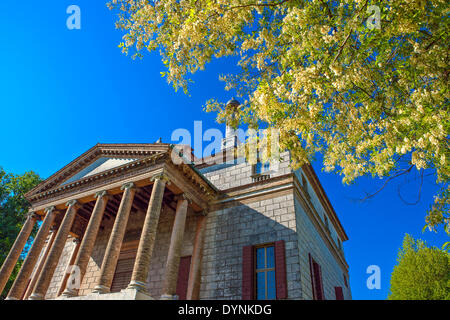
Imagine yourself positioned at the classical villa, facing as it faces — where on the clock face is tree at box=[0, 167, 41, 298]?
The tree is roughly at 3 o'clock from the classical villa.

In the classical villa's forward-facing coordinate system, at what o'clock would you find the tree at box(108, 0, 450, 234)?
The tree is roughly at 10 o'clock from the classical villa.

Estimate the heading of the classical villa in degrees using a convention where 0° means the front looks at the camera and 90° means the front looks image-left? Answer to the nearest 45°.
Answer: approximately 45°

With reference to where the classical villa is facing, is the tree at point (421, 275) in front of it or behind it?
behind

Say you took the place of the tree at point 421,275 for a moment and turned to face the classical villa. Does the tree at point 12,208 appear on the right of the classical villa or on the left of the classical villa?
right
